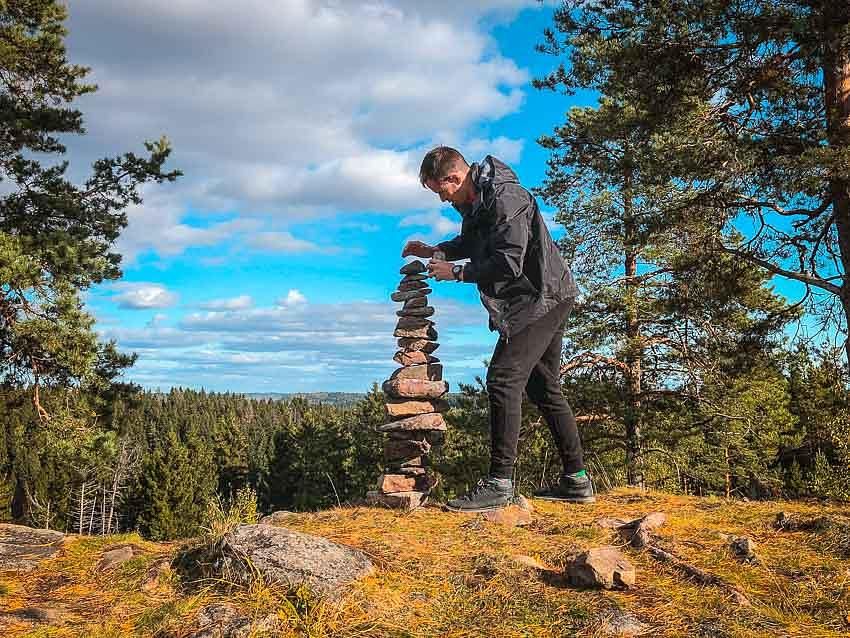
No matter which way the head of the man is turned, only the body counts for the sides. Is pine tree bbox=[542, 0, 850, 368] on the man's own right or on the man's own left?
on the man's own right

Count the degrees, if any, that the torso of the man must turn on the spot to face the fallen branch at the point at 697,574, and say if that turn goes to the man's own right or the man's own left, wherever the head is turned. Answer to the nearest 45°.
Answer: approximately 135° to the man's own left

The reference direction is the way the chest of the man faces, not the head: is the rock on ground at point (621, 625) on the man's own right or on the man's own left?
on the man's own left

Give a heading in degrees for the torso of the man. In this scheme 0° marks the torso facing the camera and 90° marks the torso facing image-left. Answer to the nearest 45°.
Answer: approximately 90°

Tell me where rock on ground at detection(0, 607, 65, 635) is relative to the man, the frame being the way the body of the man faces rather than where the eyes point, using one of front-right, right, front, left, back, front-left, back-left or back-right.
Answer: front-left

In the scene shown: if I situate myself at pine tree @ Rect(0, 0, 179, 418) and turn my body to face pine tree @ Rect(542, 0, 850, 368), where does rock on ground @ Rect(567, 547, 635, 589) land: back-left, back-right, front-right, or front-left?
front-right

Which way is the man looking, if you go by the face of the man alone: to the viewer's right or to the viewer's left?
to the viewer's left

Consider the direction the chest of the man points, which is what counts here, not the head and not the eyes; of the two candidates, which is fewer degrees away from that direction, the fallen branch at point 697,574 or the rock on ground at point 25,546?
the rock on ground
